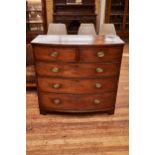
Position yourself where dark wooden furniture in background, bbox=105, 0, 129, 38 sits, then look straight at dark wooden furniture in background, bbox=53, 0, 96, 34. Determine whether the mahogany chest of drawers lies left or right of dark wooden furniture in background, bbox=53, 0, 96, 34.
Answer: left

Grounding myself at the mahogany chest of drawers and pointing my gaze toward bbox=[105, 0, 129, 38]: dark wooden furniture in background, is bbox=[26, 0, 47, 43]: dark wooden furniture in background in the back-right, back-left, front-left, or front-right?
front-left

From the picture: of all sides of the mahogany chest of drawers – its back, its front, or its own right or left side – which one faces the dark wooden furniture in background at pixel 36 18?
back

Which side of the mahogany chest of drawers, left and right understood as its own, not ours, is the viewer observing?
front

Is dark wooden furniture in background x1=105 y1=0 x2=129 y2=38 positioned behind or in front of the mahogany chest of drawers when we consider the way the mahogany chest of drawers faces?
behind

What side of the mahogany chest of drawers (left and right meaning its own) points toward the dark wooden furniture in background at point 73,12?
back

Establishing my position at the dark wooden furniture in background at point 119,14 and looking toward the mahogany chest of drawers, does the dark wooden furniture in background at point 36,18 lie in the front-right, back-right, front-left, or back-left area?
front-right
